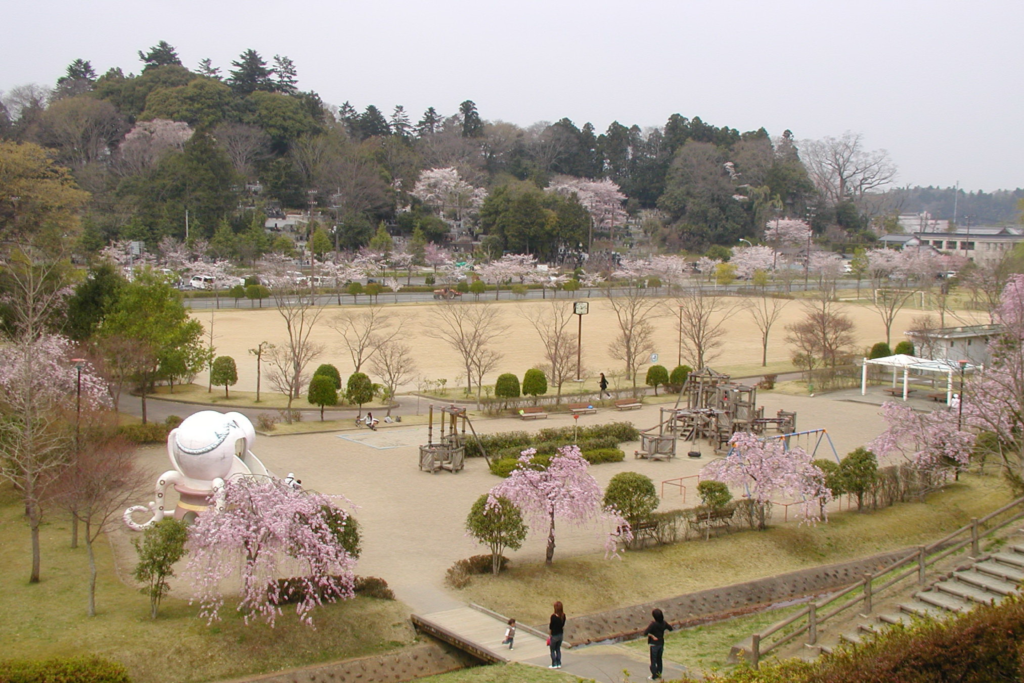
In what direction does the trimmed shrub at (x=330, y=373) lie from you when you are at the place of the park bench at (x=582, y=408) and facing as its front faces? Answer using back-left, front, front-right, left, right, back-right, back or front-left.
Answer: right

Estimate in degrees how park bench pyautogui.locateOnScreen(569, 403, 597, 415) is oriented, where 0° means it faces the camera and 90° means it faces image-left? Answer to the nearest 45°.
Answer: approximately 0°

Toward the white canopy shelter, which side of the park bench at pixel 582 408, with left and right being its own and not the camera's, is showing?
left

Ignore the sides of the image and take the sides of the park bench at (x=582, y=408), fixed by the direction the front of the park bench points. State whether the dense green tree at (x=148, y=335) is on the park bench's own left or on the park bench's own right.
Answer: on the park bench's own right

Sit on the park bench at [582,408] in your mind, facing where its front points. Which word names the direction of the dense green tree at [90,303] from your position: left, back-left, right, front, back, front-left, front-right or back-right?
right

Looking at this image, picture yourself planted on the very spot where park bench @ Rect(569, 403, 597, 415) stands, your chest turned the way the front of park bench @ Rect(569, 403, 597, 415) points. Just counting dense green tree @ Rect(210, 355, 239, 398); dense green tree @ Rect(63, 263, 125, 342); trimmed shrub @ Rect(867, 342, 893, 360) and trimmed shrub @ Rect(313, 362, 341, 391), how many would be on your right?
3

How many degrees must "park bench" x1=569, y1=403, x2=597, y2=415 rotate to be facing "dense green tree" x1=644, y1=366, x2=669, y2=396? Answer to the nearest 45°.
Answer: approximately 135° to its left

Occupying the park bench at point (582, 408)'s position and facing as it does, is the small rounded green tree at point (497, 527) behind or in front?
in front

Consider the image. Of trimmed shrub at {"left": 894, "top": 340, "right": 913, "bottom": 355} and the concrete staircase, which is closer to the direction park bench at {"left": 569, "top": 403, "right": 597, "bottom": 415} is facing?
the concrete staircase

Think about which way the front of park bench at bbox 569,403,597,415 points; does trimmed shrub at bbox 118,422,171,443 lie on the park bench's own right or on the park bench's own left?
on the park bench's own right

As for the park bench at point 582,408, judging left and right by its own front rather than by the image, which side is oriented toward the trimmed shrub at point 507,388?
right

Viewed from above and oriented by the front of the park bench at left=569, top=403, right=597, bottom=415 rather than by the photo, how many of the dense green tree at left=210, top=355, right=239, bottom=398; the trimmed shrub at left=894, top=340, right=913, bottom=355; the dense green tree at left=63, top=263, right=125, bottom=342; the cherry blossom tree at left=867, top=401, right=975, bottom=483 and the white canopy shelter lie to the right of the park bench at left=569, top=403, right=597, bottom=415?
2

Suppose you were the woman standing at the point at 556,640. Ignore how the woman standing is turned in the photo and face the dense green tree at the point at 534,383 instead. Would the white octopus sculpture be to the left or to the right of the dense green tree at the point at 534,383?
left

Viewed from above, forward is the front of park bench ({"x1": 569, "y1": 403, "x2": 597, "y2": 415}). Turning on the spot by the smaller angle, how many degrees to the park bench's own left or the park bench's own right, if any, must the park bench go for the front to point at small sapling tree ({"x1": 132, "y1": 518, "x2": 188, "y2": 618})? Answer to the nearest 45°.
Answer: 0° — it already faces it

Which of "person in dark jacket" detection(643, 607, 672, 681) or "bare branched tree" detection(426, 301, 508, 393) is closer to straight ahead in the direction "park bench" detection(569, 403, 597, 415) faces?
the person in dark jacket

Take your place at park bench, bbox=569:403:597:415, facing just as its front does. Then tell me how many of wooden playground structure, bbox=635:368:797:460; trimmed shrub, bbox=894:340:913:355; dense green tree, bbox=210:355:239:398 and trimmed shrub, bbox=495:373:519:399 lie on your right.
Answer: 2
